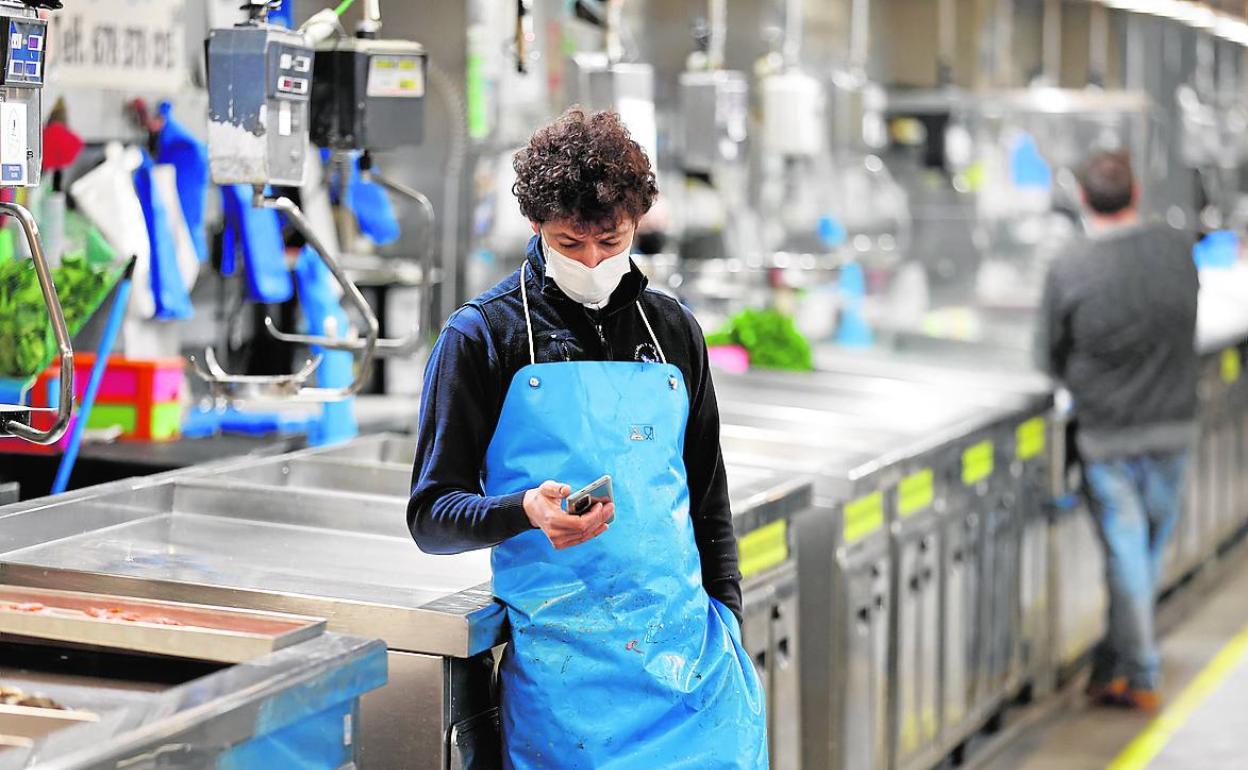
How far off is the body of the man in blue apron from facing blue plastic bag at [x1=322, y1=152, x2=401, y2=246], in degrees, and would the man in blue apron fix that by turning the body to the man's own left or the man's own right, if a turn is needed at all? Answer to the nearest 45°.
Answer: approximately 180°

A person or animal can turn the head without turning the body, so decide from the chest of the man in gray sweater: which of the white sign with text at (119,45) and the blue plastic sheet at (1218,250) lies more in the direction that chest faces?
the blue plastic sheet

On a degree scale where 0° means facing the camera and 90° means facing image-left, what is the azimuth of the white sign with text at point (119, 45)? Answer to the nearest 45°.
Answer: approximately 0°

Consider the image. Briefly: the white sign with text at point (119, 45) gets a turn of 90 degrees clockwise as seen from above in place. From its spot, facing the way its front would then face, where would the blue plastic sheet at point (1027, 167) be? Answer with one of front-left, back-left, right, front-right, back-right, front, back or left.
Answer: back-right

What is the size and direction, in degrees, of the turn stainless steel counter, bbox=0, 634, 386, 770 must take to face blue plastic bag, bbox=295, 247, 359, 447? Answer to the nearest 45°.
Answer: approximately 135° to its left

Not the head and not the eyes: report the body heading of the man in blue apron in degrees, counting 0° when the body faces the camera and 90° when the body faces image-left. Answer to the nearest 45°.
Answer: approximately 0°

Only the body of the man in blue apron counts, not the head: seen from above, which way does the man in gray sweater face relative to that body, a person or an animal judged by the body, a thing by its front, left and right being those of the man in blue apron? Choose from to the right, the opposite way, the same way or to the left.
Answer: the opposite way

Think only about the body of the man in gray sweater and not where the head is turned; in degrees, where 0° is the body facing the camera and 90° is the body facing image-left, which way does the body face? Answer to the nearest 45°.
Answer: approximately 180°

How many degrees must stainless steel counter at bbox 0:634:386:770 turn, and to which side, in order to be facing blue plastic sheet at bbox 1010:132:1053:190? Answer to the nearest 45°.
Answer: approximately 90° to its left
